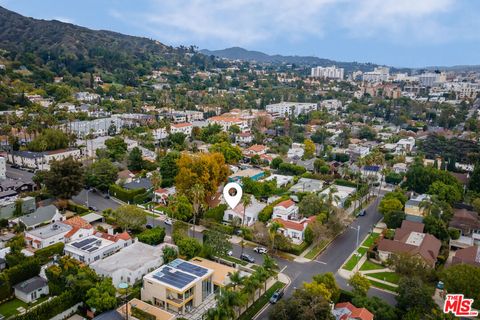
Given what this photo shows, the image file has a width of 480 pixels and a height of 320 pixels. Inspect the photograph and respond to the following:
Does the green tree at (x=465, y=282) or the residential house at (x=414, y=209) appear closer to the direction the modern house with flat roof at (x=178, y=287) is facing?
the green tree

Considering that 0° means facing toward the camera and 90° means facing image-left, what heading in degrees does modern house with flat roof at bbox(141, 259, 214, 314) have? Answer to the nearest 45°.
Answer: approximately 315°

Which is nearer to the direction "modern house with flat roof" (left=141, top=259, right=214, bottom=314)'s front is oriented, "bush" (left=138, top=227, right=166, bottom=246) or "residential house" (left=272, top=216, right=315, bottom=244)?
the residential house

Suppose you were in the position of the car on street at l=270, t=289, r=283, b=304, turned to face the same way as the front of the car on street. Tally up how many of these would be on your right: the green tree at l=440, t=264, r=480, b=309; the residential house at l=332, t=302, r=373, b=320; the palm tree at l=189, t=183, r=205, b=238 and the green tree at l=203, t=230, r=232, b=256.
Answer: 2

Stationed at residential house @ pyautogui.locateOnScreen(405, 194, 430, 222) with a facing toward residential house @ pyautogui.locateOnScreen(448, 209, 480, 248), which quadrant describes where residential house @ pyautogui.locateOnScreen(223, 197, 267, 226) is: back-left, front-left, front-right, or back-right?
back-right
